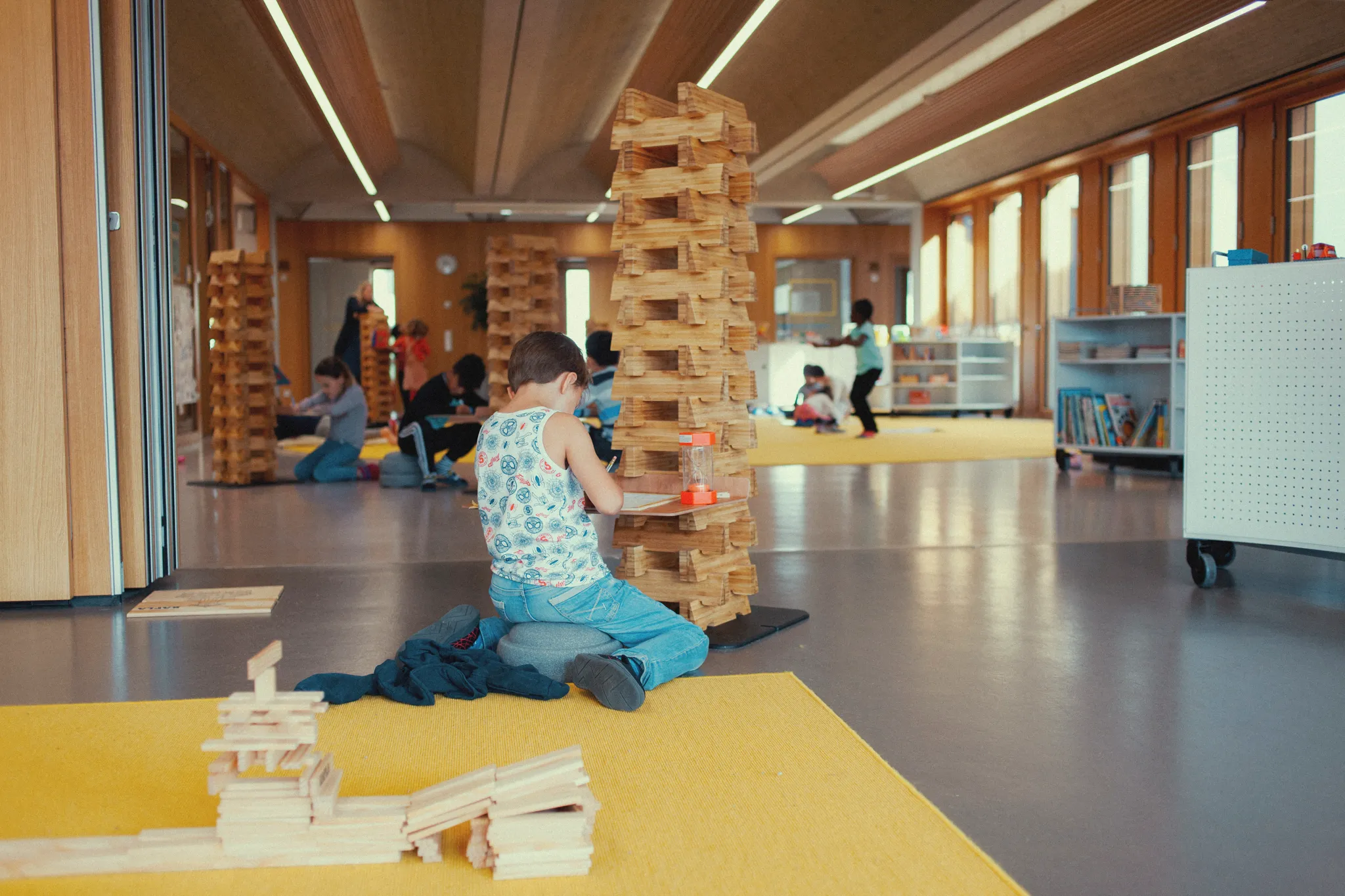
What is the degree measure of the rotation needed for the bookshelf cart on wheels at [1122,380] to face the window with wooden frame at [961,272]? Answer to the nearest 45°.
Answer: approximately 180°

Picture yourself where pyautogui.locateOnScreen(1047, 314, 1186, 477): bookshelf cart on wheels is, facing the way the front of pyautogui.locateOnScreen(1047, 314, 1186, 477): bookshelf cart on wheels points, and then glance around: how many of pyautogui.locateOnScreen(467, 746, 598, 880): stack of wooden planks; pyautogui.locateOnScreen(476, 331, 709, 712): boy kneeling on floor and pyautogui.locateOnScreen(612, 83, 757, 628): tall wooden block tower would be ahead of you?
3

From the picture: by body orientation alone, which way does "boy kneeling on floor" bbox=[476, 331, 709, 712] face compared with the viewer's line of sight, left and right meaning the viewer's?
facing away from the viewer and to the right of the viewer

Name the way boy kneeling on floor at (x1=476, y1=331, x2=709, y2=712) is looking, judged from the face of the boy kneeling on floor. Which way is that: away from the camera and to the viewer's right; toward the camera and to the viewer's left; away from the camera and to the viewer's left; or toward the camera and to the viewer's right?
away from the camera and to the viewer's right
